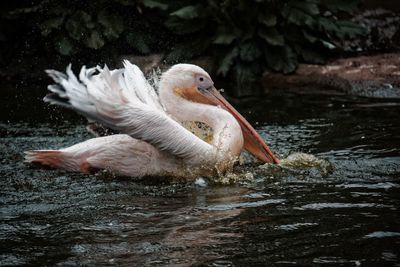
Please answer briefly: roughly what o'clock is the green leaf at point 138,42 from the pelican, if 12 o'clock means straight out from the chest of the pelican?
The green leaf is roughly at 9 o'clock from the pelican.

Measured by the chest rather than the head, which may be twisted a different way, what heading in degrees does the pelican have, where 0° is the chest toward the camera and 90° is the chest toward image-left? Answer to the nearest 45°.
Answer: approximately 270°

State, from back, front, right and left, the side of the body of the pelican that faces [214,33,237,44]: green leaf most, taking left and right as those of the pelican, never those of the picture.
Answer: left

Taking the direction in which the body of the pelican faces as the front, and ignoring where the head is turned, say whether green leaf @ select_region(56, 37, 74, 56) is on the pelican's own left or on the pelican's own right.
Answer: on the pelican's own left

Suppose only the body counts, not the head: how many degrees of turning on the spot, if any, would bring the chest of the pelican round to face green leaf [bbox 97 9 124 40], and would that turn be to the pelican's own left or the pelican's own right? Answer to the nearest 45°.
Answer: approximately 90° to the pelican's own left

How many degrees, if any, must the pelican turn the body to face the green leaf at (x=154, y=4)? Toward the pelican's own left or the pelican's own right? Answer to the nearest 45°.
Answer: approximately 90° to the pelican's own left

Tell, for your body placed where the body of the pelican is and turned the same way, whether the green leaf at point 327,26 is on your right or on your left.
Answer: on your left

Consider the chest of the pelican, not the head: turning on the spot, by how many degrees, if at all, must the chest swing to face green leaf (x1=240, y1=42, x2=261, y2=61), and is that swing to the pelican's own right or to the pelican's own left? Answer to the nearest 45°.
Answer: approximately 90° to the pelican's own left

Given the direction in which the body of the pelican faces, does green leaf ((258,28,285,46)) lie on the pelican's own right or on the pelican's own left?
on the pelican's own left

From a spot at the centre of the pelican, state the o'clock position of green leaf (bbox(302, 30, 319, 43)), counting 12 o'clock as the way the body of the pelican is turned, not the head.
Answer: The green leaf is roughly at 10 o'clock from the pelican.

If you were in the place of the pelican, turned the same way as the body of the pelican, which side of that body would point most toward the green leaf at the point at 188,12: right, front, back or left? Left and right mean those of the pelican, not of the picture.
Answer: left
